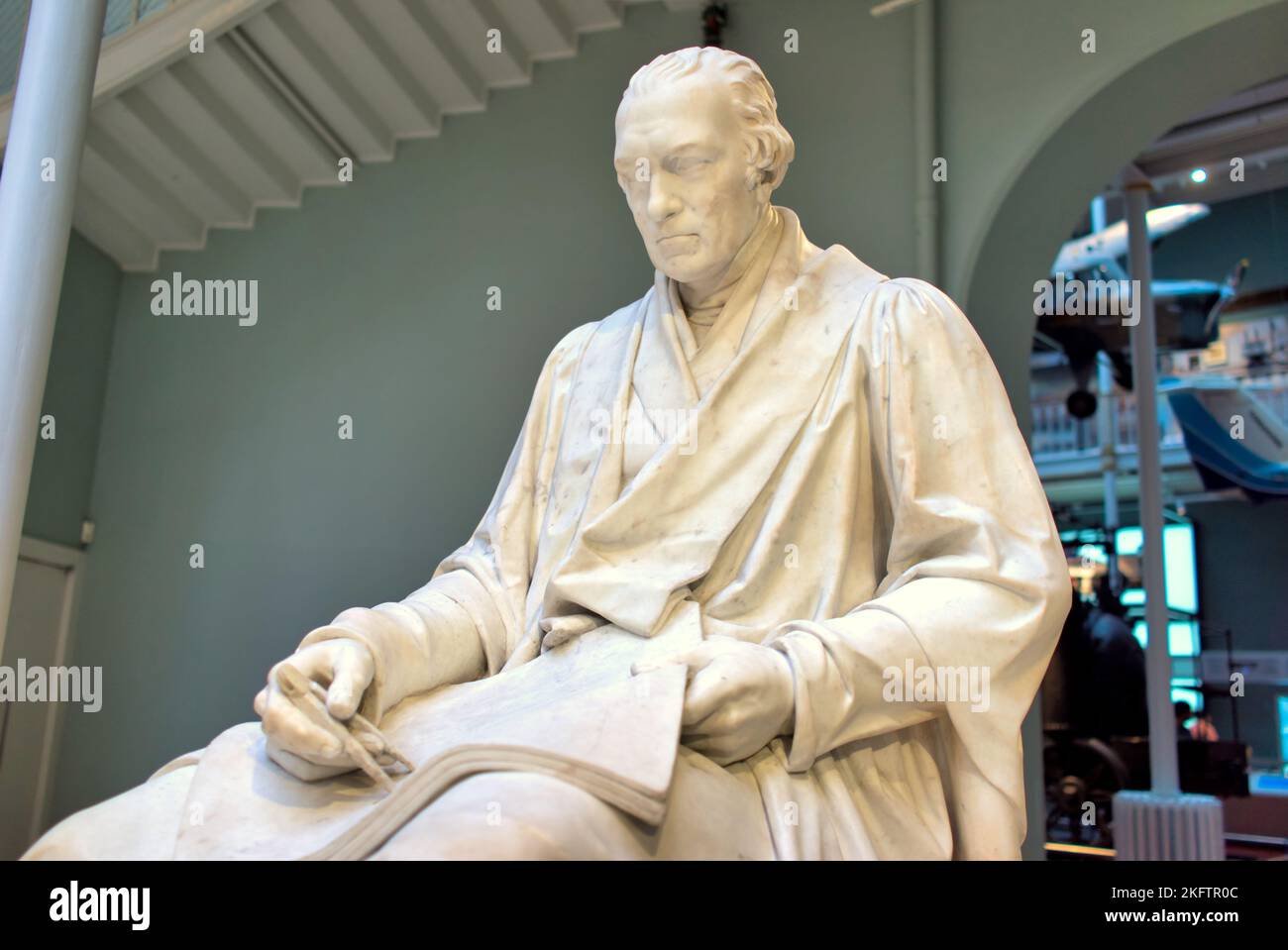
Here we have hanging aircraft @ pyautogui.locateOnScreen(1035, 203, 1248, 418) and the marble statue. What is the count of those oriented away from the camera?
0

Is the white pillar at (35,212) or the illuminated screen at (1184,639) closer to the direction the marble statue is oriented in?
the white pillar

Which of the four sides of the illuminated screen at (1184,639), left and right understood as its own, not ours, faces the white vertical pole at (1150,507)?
front

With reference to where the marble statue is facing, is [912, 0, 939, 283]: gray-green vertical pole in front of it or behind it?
behind

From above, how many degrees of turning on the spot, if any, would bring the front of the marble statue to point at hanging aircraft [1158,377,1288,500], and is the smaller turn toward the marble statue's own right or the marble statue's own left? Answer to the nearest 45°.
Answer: approximately 180°

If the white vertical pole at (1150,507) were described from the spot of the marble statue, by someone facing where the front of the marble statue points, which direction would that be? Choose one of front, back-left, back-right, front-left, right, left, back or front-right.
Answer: back

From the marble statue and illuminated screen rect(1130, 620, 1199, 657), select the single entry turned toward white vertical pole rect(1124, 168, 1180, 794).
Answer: the illuminated screen

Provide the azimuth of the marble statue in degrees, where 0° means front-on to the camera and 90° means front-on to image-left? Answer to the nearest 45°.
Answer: approximately 45°
